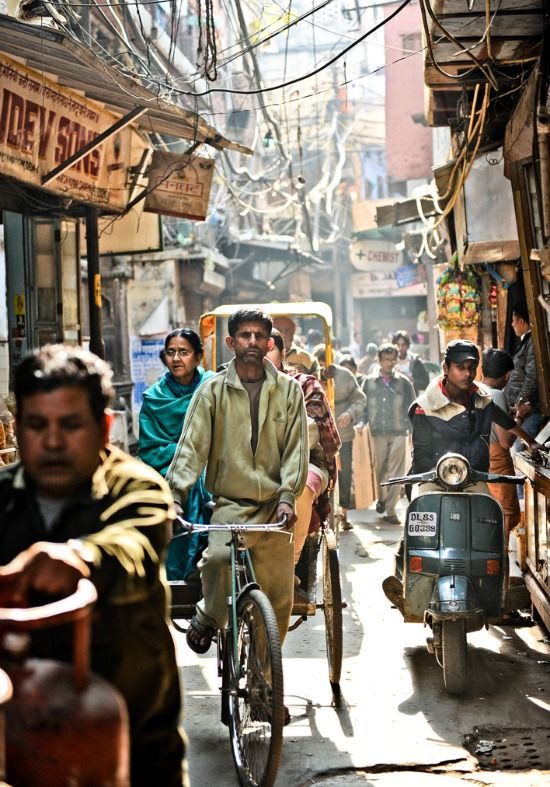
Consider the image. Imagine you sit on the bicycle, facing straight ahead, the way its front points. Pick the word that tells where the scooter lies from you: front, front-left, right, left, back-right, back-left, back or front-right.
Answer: back-left

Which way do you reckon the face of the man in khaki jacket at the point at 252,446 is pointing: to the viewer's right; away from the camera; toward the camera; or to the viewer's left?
toward the camera

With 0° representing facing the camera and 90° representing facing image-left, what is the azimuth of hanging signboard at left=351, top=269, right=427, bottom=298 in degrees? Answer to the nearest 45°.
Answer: approximately 0°

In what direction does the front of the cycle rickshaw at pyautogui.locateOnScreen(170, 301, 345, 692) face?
toward the camera

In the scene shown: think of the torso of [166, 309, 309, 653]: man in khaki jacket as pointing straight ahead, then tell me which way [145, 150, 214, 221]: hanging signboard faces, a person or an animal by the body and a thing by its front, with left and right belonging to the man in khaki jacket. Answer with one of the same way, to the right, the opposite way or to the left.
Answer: the same way

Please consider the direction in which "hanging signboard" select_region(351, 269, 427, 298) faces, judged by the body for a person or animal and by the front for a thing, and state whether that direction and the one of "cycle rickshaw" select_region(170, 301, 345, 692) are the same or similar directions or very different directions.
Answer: same or similar directions

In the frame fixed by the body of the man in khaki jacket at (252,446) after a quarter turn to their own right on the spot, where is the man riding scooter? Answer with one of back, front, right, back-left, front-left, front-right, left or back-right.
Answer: back-right

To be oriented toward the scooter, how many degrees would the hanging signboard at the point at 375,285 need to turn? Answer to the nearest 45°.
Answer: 0° — it already faces it

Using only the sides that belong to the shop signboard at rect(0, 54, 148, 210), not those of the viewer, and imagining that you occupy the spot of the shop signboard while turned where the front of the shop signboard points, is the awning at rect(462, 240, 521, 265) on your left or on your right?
on your left

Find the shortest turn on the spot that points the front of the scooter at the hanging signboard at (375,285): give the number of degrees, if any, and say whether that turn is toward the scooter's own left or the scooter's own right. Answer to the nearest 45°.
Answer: approximately 180°

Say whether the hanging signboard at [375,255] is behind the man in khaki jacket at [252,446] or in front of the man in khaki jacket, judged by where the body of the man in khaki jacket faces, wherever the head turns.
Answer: behind

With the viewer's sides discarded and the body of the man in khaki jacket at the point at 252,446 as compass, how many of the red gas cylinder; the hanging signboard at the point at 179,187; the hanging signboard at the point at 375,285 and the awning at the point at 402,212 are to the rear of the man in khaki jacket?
3

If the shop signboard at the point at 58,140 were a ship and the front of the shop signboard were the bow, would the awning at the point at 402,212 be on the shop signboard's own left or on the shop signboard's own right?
on the shop signboard's own left

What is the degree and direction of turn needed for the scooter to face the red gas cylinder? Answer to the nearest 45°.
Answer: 0° — it already faces it

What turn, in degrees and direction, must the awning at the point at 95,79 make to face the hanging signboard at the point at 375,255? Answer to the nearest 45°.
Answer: approximately 135° to its left

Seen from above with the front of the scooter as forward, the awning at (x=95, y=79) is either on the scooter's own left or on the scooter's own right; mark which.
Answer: on the scooter's own right

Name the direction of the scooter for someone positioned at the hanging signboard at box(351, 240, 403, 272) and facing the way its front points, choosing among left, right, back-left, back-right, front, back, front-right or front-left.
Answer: front

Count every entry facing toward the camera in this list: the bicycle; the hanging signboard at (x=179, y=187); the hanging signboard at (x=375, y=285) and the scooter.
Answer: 4

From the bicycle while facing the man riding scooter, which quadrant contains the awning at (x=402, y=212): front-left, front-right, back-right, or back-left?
front-left

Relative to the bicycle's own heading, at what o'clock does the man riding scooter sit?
The man riding scooter is roughly at 7 o'clock from the bicycle.

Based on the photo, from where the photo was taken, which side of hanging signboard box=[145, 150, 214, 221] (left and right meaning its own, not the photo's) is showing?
front
